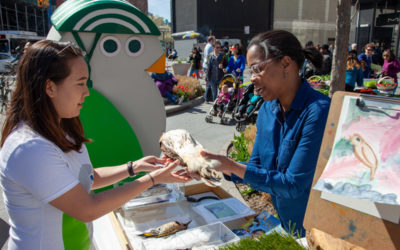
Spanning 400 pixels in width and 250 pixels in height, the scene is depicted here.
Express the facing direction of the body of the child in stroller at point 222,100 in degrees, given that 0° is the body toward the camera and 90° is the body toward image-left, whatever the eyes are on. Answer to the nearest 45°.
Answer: approximately 45°

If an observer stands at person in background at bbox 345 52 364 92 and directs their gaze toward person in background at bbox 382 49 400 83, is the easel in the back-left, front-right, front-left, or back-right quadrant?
back-right

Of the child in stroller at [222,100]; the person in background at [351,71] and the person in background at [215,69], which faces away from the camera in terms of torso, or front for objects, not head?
the person in background at [351,71]

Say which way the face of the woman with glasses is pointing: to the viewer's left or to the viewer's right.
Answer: to the viewer's left

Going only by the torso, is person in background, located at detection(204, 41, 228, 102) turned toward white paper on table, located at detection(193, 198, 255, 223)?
yes

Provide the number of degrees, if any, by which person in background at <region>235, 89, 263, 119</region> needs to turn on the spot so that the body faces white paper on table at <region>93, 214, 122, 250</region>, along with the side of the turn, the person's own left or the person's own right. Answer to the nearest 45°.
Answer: approximately 45° to the person's own left

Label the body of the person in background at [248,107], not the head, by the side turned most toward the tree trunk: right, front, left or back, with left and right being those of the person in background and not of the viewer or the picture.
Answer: left

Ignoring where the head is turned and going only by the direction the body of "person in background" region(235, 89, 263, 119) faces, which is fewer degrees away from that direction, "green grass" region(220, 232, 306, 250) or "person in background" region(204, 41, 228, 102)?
the green grass
